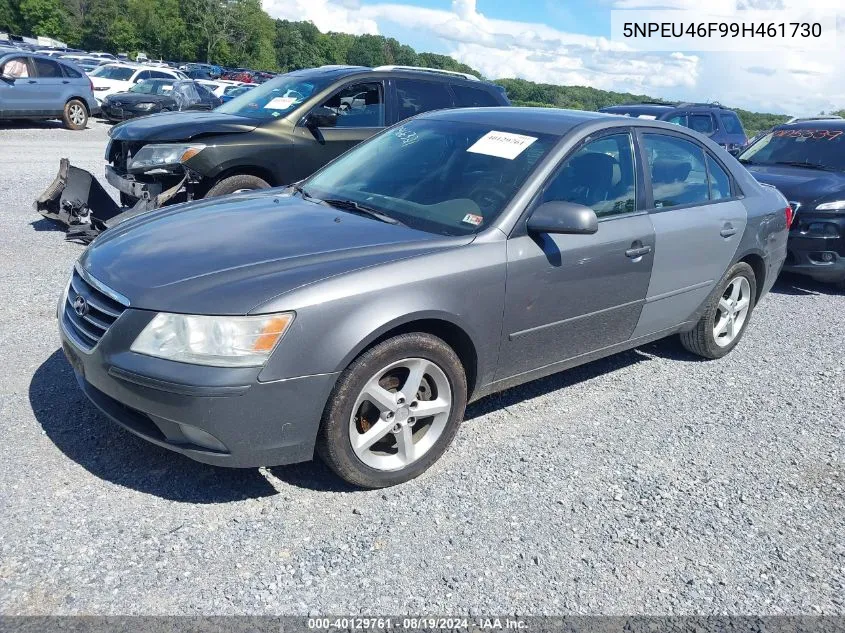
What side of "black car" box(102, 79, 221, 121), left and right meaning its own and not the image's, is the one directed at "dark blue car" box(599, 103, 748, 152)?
left

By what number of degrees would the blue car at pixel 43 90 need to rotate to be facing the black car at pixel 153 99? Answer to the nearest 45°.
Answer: approximately 135° to its right

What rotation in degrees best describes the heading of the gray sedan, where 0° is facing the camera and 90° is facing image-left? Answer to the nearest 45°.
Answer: approximately 45°

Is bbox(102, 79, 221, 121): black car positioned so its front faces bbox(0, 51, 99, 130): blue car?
yes

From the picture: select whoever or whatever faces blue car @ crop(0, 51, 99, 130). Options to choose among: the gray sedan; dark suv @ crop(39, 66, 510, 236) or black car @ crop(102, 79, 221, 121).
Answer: the black car

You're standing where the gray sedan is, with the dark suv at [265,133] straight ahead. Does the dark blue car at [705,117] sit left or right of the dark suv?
right

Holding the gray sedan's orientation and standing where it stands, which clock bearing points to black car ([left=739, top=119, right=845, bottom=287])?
The black car is roughly at 6 o'clock from the gray sedan.

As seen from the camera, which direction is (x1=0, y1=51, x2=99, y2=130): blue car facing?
to the viewer's left

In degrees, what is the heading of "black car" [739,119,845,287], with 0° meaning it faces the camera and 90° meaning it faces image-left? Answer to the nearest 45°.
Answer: approximately 45°

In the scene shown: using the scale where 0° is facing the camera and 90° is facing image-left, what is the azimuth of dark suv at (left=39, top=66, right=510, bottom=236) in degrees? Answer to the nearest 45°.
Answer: approximately 45°

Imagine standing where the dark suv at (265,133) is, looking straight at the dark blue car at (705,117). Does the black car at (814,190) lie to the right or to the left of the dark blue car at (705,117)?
right

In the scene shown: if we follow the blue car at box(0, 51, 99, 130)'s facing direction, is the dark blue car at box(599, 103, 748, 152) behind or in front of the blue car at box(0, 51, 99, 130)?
behind

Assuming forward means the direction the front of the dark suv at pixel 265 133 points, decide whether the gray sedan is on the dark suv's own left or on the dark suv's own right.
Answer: on the dark suv's own left
